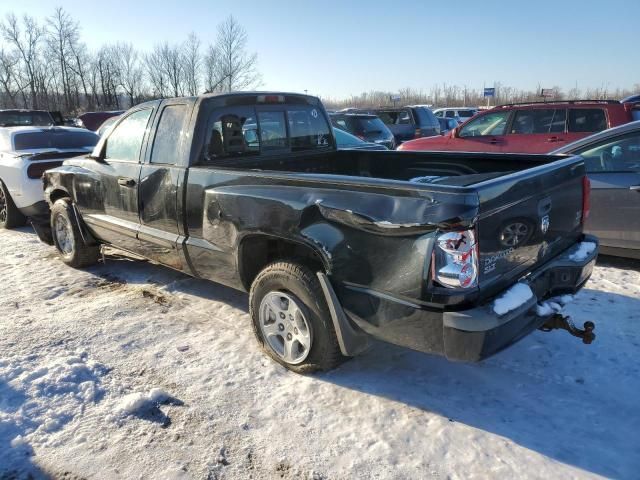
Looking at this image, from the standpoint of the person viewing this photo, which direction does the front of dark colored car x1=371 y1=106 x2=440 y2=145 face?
facing away from the viewer and to the left of the viewer

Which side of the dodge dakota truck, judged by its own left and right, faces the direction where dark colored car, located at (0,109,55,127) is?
front

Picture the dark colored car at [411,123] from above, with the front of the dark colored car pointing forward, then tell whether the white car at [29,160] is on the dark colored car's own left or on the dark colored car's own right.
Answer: on the dark colored car's own left

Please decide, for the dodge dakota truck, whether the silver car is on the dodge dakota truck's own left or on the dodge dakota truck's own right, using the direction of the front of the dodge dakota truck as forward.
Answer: on the dodge dakota truck's own right

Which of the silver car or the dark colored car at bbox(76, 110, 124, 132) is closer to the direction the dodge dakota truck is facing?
the dark colored car

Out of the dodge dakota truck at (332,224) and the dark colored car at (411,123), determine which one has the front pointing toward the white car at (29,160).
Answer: the dodge dakota truck

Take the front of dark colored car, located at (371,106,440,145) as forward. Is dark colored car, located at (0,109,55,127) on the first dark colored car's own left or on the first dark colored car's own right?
on the first dark colored car's own left

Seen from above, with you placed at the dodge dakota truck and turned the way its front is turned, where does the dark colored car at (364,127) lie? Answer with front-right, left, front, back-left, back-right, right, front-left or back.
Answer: front-right

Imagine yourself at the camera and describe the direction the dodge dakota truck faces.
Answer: facing away from the viewer and to the left of the viewer

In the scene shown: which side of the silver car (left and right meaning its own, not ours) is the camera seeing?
left
